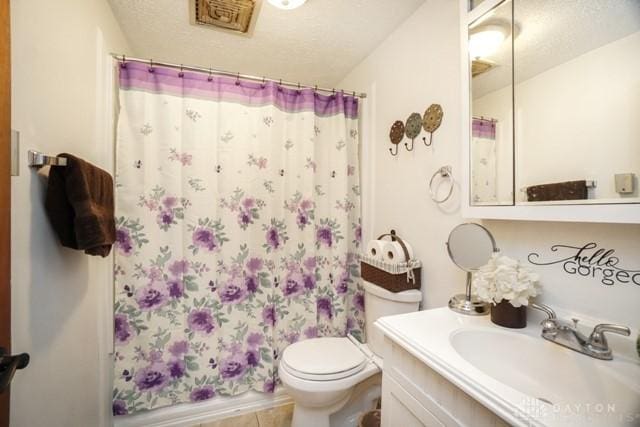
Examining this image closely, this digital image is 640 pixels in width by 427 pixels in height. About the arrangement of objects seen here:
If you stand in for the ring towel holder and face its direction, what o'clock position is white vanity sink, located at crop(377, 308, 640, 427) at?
The white vanity sink is roughly at 10 o'clock from the ring towel holder.

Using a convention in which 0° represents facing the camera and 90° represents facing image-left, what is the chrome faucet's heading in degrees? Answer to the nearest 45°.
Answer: approximately 45°

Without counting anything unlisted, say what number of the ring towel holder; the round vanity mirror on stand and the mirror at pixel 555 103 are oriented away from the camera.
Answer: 0

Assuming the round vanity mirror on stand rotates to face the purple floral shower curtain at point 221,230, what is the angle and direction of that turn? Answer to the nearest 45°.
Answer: approximately 45° to its right

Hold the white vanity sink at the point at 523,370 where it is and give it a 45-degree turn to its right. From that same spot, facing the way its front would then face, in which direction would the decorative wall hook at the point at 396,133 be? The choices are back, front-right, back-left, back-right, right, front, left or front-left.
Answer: front-right

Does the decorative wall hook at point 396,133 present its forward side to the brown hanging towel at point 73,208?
yes

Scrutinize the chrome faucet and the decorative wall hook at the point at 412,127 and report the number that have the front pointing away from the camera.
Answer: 0

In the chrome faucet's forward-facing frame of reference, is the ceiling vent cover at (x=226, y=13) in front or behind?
in front

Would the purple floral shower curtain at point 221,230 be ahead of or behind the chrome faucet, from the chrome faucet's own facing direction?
ahead

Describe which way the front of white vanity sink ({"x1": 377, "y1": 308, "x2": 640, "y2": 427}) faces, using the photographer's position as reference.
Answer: facing the viewer and to the left of the viewer
